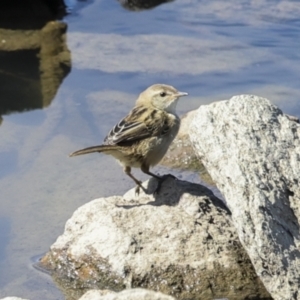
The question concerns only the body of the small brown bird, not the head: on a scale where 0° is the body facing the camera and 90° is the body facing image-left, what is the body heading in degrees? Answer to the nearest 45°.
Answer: approximately 270°

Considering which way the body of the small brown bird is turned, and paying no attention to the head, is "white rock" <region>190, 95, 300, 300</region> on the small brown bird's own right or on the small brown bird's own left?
on the small brown bird's own right
